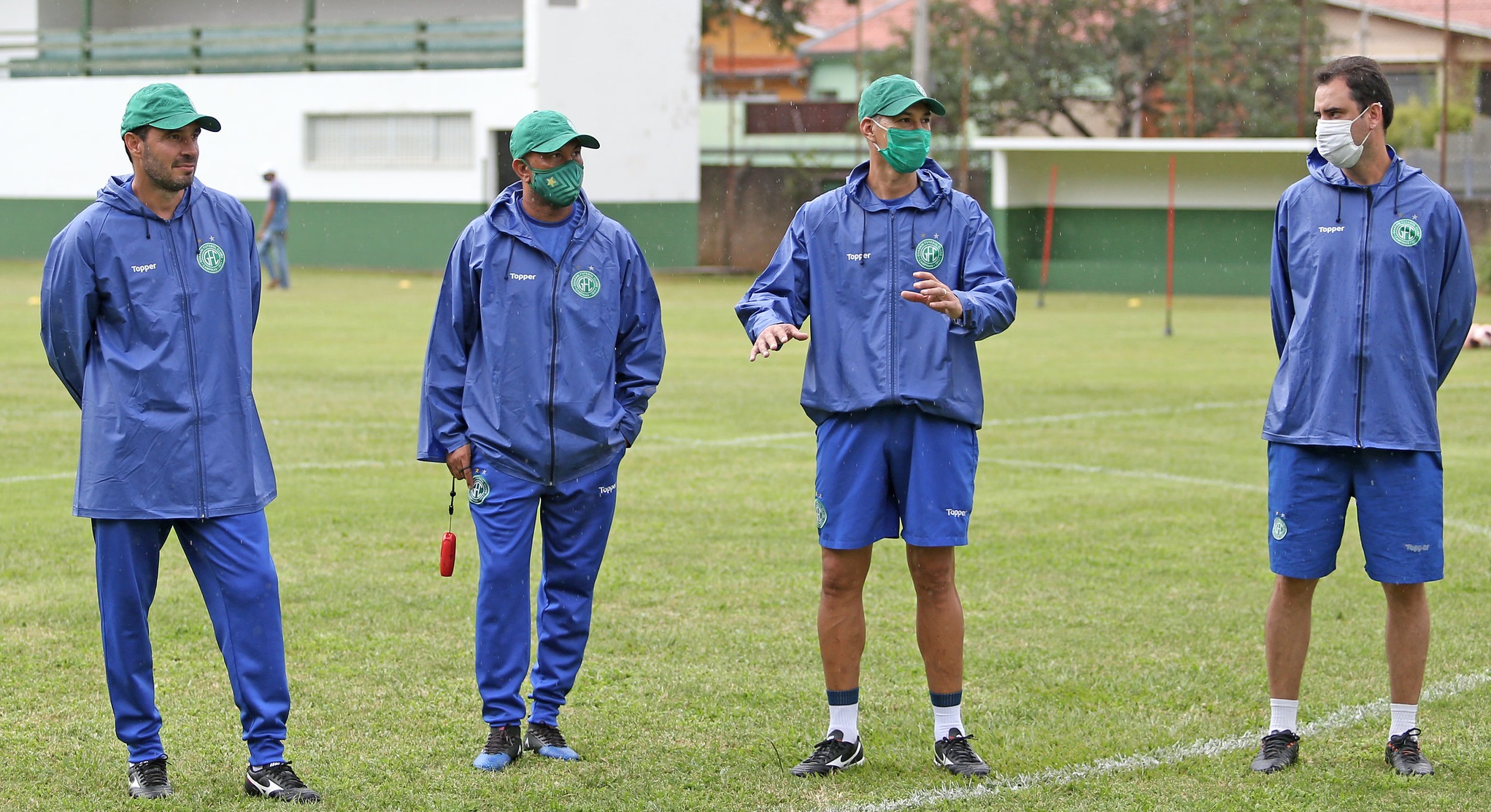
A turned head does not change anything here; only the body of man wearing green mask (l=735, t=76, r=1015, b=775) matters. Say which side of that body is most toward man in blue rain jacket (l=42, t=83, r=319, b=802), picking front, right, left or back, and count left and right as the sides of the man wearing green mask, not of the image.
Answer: right

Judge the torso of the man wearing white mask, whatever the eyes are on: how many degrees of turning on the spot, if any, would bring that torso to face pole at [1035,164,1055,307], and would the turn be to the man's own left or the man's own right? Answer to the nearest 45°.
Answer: approximately 180°

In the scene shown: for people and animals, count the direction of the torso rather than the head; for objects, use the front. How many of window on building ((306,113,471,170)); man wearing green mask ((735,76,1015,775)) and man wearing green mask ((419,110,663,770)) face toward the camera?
3

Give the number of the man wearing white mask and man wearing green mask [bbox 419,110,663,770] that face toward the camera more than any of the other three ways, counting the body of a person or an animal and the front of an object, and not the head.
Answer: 2

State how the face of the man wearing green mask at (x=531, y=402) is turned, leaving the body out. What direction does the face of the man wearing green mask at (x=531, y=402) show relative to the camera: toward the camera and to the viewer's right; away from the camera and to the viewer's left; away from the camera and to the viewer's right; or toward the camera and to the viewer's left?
toward the camera and to the viewer's right

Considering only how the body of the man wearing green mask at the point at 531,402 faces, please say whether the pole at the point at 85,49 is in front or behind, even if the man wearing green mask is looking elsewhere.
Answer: behind

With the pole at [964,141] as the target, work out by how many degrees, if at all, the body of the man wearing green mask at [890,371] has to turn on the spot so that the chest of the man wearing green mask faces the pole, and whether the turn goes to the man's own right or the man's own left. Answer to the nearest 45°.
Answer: approximately 180°

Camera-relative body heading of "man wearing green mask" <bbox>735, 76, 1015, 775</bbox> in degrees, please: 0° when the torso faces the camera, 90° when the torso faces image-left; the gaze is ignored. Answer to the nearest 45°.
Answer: approximately 0°

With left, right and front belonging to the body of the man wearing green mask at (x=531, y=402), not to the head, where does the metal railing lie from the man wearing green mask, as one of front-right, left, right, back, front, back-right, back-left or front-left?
back

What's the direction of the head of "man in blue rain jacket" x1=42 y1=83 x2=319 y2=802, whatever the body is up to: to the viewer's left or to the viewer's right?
to the viewer's right
